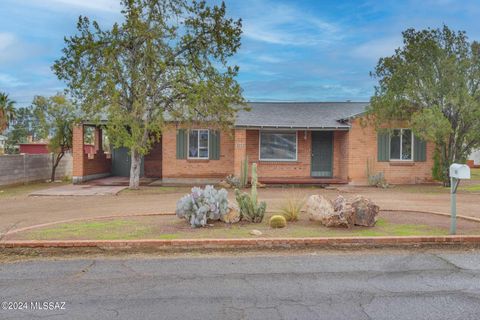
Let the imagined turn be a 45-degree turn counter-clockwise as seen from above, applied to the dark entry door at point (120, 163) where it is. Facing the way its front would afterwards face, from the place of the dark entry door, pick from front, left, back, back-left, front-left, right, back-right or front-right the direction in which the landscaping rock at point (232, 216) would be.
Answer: front-right

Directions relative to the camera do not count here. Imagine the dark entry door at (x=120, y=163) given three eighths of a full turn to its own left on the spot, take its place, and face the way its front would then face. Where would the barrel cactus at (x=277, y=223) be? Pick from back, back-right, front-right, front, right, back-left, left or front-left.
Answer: back-right

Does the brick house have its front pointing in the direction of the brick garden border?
yes

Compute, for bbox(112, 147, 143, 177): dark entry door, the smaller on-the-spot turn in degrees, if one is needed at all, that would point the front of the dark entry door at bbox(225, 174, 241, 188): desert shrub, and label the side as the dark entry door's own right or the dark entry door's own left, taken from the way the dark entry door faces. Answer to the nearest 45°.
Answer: approximately 45° to the dark entry door's own left

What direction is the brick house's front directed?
toward the camera

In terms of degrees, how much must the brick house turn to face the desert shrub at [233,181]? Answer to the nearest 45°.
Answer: approximately 45° to its right

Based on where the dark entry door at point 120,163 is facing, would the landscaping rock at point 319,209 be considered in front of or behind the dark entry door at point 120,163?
in front

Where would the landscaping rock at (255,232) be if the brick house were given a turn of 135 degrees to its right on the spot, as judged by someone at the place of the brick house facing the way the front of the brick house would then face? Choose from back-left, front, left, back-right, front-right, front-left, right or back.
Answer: back-left

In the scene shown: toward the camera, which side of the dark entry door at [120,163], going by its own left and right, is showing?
front

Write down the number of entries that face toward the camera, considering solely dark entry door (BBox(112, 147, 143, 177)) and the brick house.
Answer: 2

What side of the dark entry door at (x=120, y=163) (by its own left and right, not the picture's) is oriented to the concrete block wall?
right

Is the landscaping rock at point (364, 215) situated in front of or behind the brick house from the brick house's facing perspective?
in front

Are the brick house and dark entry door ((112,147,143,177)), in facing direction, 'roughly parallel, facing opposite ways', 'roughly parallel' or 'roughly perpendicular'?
roughly parallel

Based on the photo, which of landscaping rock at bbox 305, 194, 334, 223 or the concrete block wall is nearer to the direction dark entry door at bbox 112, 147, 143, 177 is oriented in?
the landscaping rock

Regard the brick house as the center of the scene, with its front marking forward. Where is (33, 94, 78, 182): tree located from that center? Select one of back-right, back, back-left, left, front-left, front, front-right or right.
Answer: right
